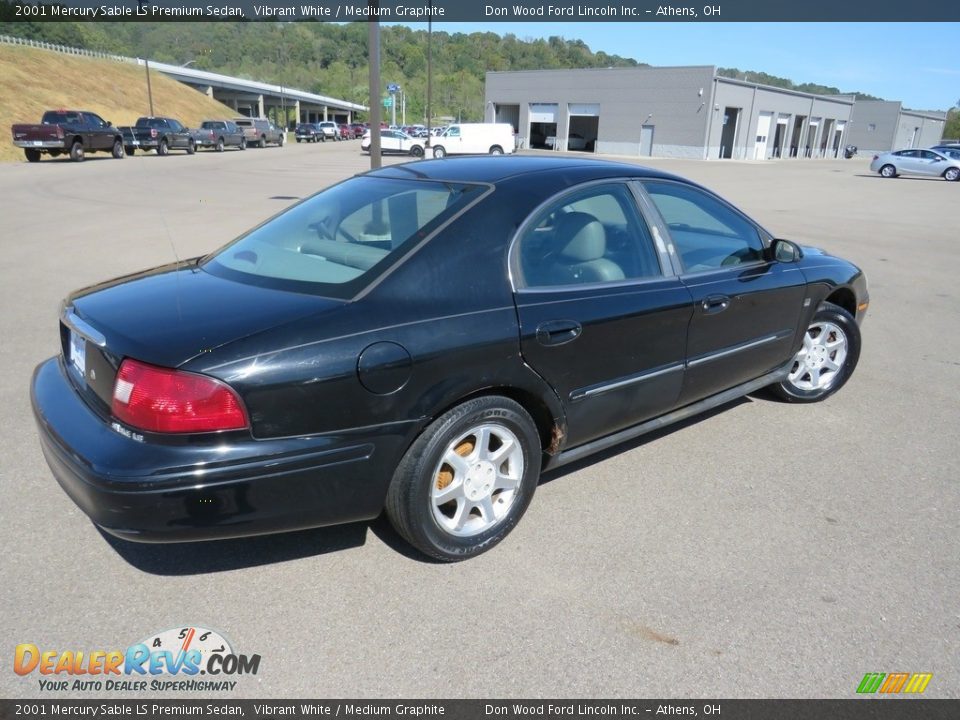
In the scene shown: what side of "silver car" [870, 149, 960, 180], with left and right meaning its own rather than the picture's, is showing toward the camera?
right

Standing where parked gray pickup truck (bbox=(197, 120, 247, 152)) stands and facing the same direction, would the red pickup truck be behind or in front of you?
behind

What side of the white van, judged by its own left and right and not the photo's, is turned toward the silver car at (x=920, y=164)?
back

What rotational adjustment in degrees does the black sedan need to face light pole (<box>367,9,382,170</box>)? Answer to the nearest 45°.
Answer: approximately 45° to its left

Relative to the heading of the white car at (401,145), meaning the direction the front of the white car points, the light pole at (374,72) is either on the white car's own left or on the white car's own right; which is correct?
on the white car's own right

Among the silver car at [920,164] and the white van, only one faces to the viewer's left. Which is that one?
the white van

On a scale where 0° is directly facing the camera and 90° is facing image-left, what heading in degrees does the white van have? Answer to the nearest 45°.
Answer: approximately 90°

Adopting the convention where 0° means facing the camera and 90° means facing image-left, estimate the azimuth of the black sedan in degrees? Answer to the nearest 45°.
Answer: approximately 225°

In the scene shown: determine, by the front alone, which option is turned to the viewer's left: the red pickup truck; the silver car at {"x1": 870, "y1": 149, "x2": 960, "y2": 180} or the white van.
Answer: the white van
